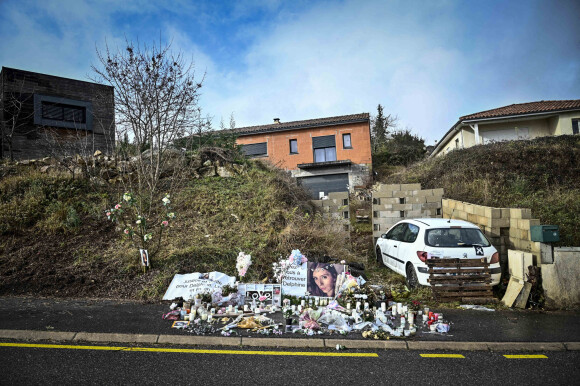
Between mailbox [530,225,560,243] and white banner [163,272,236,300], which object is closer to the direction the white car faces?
the white banner

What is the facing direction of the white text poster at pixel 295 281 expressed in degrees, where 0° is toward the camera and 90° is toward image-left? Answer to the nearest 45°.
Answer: approximately 0°

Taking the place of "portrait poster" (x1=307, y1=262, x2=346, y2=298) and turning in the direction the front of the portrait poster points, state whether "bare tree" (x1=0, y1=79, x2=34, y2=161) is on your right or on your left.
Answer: on your right

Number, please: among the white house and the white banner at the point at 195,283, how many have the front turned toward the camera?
2

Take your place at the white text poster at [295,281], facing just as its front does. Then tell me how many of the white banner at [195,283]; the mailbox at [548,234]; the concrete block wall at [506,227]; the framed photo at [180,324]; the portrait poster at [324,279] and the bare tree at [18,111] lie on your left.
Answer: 3

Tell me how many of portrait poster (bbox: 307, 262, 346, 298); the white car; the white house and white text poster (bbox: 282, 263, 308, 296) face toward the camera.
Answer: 3

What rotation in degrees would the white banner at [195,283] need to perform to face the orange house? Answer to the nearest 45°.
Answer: approximately 135° to its left

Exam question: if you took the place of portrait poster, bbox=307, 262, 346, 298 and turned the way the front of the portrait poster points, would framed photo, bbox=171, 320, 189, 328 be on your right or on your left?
on your right

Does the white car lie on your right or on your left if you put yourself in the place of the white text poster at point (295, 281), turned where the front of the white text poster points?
on your left

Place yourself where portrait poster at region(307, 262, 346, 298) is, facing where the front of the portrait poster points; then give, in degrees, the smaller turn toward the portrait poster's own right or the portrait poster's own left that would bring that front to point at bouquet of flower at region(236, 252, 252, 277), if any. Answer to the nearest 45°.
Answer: approximately 90° to the portrait poster's own right

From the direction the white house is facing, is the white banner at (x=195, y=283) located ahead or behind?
ahead

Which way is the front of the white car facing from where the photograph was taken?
facing away from the viewer and to the left of the viewer
